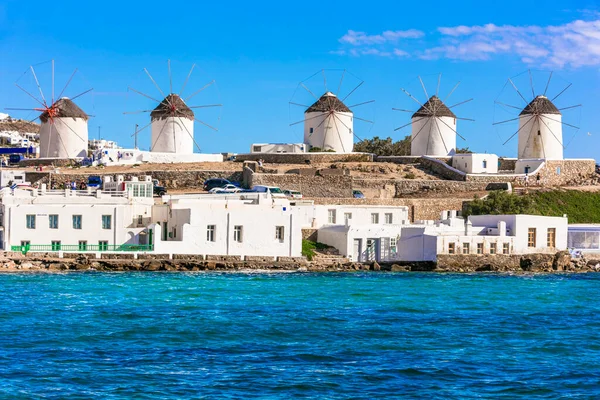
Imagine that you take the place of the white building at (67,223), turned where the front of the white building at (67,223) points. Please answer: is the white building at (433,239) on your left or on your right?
on your left

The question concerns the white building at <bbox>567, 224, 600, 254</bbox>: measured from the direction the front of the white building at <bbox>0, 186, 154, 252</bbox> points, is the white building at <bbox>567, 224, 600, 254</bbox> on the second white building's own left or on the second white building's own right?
on the second white building's own left

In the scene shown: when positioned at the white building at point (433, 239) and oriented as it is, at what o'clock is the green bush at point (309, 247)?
The green bush is roughly at 3 o'clock from the white building.

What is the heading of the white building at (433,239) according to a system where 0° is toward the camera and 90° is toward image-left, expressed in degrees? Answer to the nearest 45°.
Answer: approximately 0°

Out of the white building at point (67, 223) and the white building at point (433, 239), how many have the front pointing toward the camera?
2

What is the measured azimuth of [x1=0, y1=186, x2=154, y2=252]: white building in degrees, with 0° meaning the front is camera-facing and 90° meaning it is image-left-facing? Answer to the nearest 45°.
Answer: approximately 0°

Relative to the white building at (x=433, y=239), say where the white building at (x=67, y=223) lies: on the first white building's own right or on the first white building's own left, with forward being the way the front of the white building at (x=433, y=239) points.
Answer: on the first white building's own right
